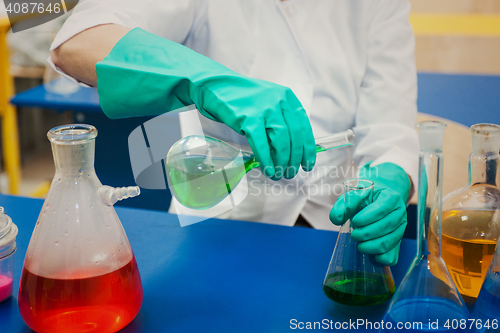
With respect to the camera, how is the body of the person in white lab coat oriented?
toward the camera

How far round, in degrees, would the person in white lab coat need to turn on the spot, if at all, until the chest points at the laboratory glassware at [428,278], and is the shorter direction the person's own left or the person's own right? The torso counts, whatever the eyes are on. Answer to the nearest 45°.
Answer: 0° — they already face it

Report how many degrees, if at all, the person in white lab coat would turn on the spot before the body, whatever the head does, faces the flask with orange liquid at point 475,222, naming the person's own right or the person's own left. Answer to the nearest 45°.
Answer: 0° — they already face it

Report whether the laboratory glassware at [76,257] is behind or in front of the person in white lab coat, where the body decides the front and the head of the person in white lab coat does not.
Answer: in front

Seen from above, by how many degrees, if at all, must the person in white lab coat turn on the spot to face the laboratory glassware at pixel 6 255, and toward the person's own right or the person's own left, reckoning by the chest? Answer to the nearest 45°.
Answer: approximately 45° to the person's own right

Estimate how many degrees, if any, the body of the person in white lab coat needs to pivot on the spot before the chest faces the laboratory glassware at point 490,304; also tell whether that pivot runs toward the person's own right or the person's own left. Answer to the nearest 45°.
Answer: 0° — they already face it

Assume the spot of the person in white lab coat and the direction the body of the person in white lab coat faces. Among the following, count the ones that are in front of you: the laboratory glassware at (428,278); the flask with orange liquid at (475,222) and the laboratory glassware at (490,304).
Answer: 3
